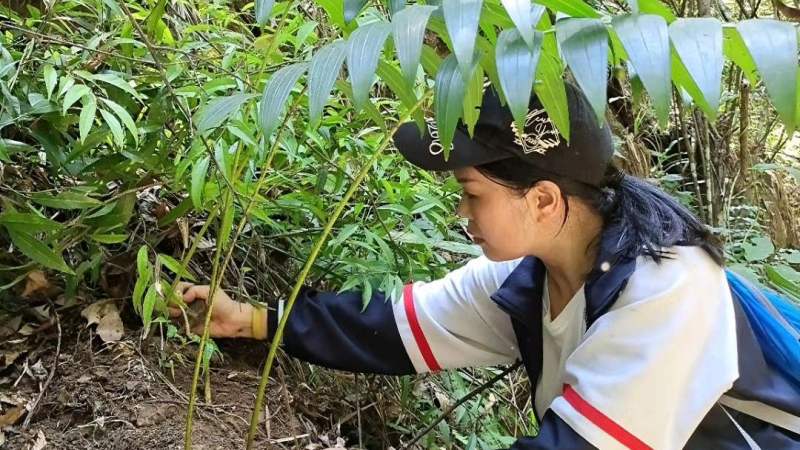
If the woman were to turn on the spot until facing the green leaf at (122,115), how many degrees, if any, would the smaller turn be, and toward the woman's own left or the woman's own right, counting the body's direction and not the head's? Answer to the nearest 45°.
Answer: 0° — they already face it

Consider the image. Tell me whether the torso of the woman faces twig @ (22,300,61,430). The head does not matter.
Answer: yes

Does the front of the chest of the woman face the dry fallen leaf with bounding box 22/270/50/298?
yes

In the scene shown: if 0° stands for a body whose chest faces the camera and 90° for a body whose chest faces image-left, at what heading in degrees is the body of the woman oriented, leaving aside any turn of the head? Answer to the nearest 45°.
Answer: approximately 90°

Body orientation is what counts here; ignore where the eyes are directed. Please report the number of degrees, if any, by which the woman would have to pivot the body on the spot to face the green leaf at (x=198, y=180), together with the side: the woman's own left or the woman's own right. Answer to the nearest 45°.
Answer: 0° — they already face it

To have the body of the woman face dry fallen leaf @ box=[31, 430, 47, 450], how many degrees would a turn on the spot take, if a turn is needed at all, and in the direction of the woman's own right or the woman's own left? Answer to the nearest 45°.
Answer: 0° — they already face it

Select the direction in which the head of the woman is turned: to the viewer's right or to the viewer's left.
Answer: to the viewer's left
